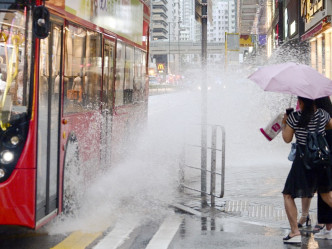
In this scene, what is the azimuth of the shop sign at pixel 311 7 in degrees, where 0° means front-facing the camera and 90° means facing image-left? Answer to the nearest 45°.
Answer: approximately 45°

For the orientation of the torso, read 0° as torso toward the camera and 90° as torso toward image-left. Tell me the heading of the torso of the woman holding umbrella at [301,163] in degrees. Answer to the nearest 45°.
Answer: approximately 135°

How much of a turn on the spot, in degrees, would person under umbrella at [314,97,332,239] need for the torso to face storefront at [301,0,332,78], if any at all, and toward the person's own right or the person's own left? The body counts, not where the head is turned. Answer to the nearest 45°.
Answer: approximately 90° to the person's own right

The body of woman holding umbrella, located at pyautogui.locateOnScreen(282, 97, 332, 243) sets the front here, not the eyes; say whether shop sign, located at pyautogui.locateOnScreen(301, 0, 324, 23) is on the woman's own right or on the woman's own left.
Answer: on the woman's own right

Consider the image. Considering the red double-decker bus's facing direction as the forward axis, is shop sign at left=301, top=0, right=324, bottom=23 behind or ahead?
behind

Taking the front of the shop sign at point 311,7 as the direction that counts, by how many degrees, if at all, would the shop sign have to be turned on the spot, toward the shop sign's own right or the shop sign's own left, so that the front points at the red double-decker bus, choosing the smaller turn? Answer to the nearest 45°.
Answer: approximately 45° to the shop sign's own left
